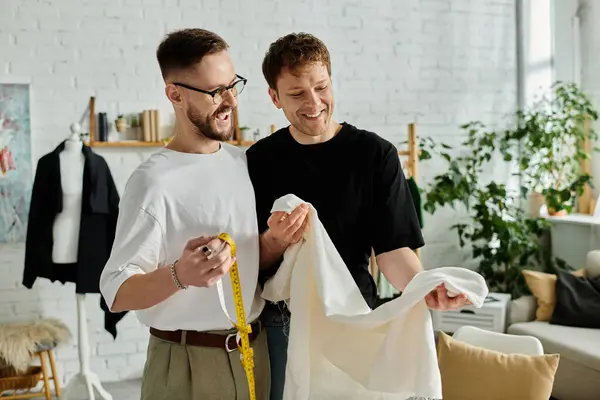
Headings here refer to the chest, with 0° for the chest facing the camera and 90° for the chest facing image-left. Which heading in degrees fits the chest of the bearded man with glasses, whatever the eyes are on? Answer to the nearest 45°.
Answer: approximately 315°

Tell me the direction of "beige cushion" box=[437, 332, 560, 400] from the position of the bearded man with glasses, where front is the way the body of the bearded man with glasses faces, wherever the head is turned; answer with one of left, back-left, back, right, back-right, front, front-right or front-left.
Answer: left

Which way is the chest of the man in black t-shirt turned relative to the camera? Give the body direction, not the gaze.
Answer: toward the camera

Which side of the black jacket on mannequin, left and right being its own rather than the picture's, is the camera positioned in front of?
front

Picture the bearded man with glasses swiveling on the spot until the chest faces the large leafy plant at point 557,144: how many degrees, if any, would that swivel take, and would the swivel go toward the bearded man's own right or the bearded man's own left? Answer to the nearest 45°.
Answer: approximately 90° to the bearded man's own left

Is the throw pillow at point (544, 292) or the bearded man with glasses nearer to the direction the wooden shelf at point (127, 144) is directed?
the bearded man with glasses

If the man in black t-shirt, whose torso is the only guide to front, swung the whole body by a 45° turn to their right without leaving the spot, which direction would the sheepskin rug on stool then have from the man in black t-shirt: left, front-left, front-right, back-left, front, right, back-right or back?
right

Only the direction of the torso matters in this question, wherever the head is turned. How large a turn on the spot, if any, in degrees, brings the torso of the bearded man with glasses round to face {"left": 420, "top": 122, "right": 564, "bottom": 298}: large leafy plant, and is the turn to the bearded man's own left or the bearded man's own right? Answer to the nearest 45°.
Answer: approximately 90° to the bearded man's own left

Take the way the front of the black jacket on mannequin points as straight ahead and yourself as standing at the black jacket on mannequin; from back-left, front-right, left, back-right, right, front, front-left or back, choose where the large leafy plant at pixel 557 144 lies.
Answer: left

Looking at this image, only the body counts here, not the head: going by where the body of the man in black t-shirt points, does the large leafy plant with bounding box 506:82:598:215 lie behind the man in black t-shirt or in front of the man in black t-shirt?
behind

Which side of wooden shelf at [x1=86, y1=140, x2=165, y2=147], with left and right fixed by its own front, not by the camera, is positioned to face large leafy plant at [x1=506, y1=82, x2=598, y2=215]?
left

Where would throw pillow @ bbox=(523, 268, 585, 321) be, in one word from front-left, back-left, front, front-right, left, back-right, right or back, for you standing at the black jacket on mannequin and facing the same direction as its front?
left

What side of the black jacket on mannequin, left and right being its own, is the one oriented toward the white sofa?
left
